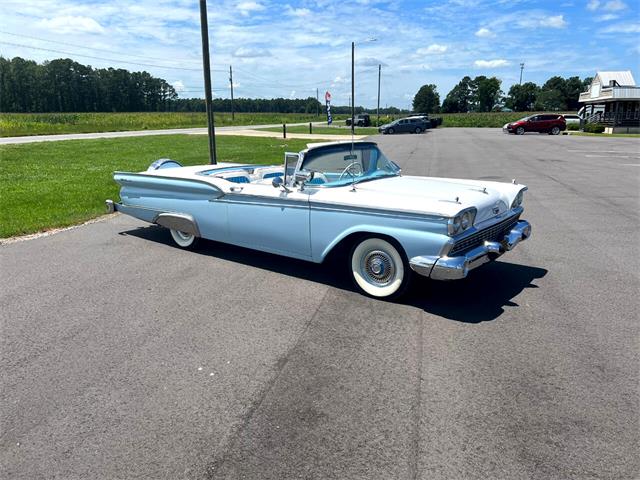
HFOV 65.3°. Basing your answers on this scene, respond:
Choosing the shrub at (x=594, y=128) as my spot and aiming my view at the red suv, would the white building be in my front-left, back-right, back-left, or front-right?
back-right

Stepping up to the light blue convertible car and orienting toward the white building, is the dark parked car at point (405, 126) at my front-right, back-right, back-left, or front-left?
front-left

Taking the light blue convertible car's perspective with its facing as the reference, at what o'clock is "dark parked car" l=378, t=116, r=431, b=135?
The dark parked car is roughly at 8 o'clock from the light blue convertible car.

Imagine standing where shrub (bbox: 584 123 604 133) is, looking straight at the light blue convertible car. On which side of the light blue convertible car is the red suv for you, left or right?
right

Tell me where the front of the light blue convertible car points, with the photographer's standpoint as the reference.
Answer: facing the viewer and to the right of the viewer

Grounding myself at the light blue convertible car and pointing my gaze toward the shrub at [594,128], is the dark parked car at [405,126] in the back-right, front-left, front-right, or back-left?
front-left

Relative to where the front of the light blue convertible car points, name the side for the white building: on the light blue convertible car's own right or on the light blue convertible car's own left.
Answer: on the light blue convertible car's own left

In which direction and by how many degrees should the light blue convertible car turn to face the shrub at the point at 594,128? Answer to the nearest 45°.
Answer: approximately 90° to its left

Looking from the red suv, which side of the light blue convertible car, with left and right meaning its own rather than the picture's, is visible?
left

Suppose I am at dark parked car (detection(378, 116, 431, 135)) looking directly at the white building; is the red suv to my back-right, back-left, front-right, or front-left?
front-right
